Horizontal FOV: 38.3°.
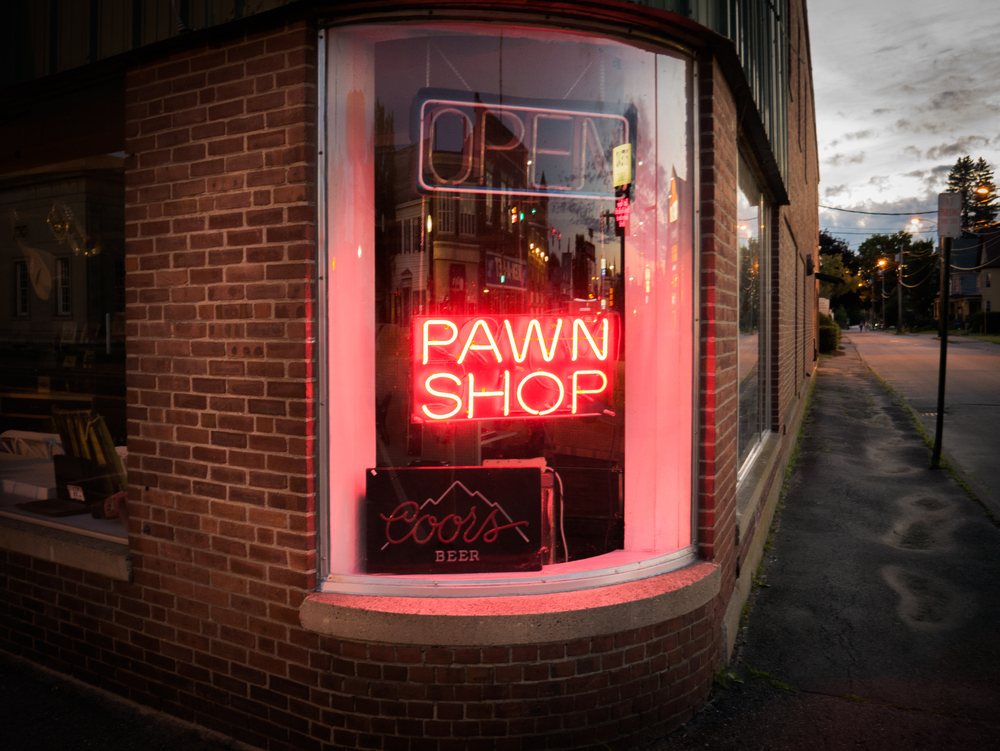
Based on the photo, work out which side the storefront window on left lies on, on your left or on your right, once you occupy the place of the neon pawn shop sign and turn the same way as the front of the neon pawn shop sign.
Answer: on your right

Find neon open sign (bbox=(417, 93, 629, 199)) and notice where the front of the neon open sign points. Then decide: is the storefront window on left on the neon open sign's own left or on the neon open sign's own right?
on the neon open sign's own right

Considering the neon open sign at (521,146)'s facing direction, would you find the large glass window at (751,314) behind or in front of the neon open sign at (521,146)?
behind

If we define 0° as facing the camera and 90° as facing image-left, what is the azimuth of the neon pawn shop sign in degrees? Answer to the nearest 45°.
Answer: approximately 0°

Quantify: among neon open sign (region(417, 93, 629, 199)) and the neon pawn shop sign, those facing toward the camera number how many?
2
